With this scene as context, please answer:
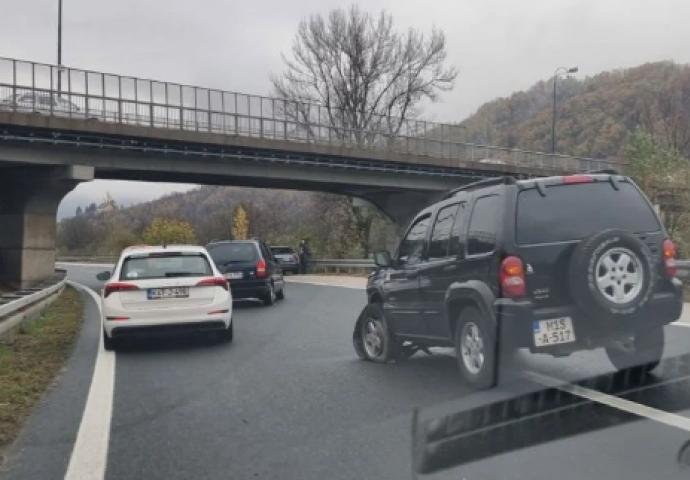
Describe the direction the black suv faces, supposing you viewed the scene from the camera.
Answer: facing away from the viewer and to the left of the viewer

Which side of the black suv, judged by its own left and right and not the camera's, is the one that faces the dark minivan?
front

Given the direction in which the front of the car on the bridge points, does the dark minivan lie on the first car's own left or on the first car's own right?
on the first car's own right
